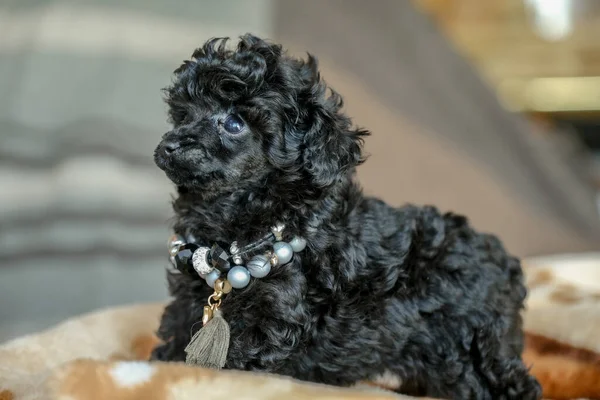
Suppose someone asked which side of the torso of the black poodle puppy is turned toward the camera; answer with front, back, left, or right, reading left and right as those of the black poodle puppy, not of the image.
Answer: left
